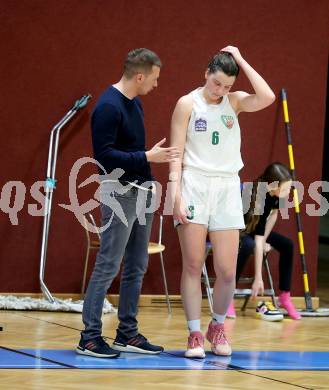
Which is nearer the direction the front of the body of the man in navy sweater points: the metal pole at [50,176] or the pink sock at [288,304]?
the pink sock

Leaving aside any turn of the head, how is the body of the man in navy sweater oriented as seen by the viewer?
to the viewer's right

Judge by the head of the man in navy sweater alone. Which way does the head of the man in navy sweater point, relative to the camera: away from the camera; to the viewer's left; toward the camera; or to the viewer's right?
to the viewer's right

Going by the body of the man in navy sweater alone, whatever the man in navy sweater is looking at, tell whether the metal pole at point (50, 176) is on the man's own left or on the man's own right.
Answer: on the man's own left

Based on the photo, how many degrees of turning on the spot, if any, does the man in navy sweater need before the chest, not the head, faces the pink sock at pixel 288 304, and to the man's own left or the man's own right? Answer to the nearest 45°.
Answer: approximately 45° to the man's own left
